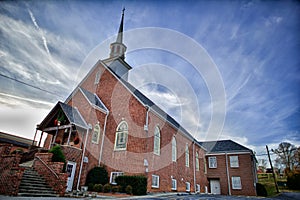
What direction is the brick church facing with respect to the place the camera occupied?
facing the viewer and to the left of the viewer

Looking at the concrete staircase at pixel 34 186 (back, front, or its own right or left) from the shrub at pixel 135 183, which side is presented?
left

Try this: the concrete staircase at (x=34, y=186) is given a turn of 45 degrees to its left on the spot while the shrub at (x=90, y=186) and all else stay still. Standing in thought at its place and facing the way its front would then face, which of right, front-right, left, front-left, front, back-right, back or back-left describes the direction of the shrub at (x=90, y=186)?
left

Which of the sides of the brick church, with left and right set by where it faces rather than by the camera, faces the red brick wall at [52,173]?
front

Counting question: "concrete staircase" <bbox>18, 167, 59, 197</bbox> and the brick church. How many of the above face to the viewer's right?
0

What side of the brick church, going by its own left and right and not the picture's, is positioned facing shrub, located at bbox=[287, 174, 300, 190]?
back

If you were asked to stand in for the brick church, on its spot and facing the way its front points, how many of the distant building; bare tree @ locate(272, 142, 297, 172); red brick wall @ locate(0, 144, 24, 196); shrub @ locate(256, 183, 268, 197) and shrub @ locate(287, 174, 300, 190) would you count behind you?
4

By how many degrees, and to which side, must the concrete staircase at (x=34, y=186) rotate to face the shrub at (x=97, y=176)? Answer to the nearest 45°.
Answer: approximately 135° to its left

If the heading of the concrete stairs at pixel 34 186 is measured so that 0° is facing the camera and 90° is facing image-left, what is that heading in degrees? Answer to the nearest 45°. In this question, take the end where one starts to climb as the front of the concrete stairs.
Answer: approximately 0°

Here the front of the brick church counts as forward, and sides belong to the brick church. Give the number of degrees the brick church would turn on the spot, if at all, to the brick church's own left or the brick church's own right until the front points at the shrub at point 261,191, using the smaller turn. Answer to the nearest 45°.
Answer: approximately 180°

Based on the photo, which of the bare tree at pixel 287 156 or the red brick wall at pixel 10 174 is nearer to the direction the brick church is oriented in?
the red brick wall
